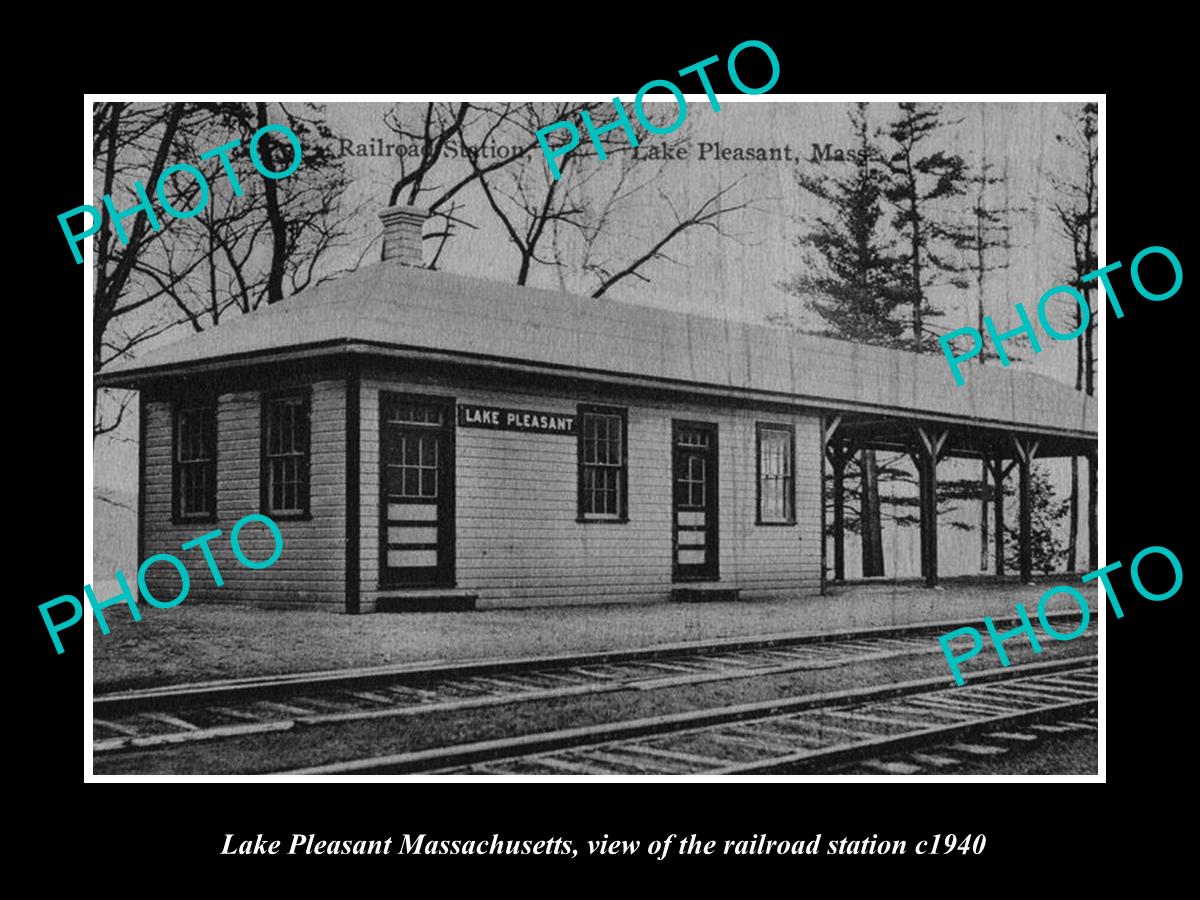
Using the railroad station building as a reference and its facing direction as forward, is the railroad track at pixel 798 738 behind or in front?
in front

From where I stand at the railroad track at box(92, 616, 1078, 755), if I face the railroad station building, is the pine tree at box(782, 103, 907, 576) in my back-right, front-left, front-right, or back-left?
front-right

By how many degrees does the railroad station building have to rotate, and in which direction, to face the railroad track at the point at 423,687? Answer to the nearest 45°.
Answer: approximately 45° to its right
